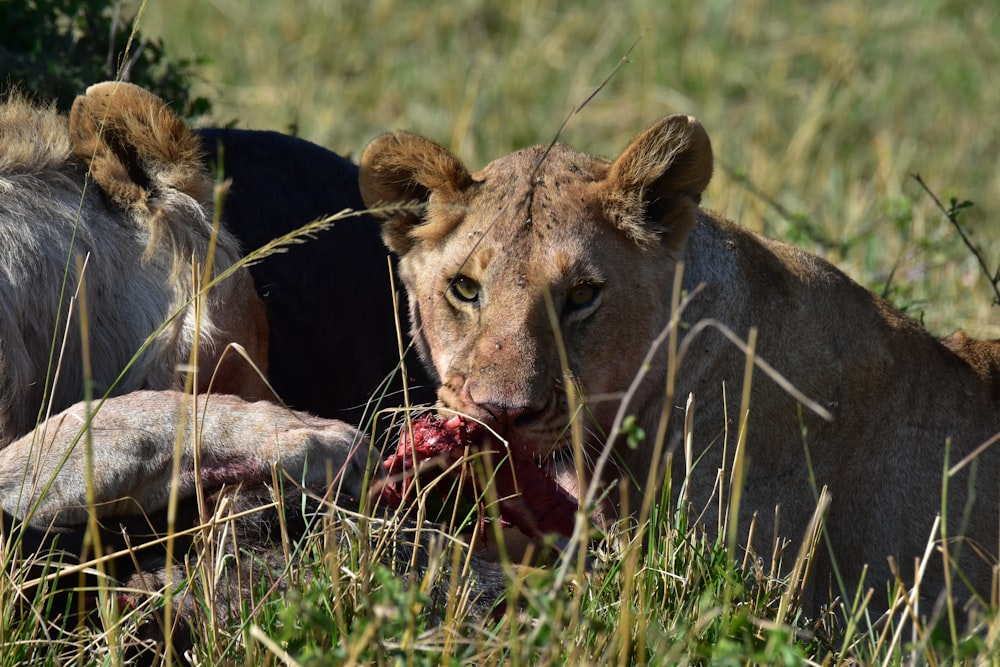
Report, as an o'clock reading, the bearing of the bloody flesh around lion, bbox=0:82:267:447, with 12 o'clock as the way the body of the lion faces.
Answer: The bloody flesh is roughly at 1 o'clock from the lion.

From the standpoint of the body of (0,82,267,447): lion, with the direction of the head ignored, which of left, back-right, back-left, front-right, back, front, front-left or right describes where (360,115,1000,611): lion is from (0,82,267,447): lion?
front

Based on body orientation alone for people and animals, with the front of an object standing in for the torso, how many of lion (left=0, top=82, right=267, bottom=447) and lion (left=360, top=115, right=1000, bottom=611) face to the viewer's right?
1

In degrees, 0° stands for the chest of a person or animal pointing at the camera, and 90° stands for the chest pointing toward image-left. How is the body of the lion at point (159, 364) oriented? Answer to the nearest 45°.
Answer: approximately 270°

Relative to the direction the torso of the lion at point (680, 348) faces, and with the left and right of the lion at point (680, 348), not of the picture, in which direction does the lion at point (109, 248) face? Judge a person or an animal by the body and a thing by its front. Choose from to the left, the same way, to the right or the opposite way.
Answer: the opposite way

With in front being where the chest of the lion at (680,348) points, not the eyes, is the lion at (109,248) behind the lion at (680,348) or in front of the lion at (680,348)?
in front

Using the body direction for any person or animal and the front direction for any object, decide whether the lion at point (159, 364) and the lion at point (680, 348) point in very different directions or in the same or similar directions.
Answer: very different directions

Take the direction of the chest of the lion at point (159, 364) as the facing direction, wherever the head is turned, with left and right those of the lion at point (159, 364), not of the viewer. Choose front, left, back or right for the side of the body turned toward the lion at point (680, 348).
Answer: front

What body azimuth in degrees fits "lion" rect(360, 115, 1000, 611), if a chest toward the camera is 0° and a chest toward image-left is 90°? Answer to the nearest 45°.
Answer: approximately 45°

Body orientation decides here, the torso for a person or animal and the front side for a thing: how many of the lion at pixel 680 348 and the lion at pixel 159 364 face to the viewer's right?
1
